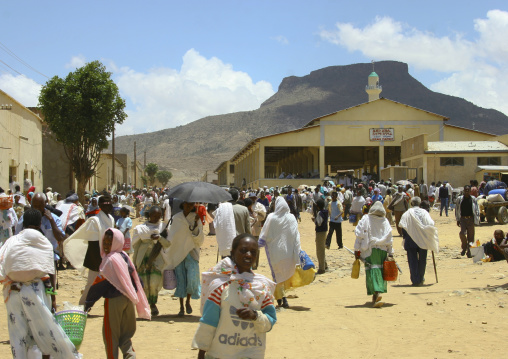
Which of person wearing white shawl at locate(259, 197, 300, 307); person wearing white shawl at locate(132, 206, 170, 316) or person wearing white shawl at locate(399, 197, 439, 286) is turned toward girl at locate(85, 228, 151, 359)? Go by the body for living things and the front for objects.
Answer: person wearing white shawl at locate(132, 206, 170, 316)

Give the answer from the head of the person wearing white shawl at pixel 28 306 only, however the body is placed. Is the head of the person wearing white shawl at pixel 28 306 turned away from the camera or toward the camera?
away from the camera

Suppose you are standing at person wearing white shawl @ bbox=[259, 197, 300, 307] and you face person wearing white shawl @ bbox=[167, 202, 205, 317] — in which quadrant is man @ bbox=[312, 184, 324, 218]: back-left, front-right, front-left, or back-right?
back-right

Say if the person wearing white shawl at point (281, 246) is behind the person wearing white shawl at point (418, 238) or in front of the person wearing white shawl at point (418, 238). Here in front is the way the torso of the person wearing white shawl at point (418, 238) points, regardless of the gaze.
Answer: behind

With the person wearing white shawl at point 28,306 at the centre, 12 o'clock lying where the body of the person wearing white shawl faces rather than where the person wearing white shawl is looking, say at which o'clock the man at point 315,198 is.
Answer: The man is roughly at 1 o'clock from the person wearing white shawl.

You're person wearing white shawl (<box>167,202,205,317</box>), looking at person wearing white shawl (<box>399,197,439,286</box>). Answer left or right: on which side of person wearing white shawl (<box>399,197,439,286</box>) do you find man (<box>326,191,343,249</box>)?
left

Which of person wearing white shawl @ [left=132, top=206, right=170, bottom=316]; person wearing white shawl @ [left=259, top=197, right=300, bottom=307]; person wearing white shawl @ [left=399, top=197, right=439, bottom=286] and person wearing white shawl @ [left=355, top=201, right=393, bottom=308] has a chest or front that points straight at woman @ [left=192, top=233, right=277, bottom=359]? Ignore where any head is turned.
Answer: person wearing white shawl @ [left=132, top=206, right=170, bottom=316]

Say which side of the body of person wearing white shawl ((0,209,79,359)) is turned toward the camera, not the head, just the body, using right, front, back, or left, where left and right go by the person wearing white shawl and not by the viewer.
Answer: back

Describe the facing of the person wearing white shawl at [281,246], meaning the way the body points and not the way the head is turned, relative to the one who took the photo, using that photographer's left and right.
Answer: facing away from the viewer

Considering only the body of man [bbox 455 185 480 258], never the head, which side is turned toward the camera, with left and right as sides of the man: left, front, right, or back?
front

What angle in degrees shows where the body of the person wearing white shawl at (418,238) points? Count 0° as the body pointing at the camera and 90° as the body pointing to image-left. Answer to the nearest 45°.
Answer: approximately 180°

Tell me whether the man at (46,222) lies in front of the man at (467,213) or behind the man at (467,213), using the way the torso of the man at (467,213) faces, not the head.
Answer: in front

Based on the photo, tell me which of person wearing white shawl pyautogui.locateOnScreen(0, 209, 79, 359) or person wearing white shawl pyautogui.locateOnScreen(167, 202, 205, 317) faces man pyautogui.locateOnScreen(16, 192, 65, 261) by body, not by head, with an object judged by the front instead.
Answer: person wearing white shawl pyautogui.locateOnScreen(0, 209, 79, 359)

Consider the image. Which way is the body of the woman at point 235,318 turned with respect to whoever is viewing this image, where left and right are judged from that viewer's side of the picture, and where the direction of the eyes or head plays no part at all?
facing the viewer

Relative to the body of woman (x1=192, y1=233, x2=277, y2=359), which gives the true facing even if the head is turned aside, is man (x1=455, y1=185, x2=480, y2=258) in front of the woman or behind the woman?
behind

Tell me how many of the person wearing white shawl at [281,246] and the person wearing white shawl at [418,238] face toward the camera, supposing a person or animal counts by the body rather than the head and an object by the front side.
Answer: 0

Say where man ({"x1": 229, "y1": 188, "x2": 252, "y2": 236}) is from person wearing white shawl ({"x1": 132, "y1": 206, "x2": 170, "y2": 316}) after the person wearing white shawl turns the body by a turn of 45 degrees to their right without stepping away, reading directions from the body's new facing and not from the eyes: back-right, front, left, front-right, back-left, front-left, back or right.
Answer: back
